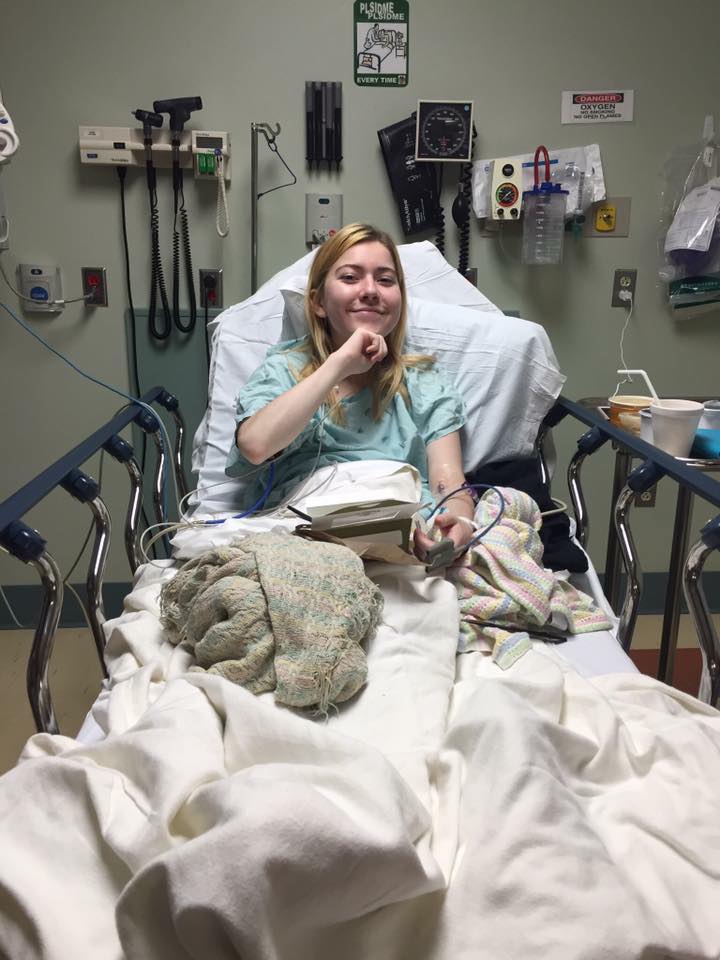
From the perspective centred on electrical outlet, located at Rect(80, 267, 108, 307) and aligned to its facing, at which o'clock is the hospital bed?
The hospital bed is roughly at 12 o'clock from the electrical outlet.

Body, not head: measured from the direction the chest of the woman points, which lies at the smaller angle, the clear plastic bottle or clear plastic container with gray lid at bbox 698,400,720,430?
the clear plastic container with gray lid

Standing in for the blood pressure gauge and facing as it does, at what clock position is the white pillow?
The white pillow is roughly at 12 o'clock from the blood pressure gauge.

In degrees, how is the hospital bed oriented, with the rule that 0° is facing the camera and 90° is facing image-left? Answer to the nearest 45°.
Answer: approximately 0°

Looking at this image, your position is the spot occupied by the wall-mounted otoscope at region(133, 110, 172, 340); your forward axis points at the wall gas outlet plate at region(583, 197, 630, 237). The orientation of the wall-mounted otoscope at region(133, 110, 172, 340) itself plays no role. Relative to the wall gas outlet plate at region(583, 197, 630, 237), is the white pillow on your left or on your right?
right

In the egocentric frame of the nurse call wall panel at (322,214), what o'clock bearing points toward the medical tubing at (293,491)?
The medical tubing is roughly at 12 o'clock from the nurse call wall panel.

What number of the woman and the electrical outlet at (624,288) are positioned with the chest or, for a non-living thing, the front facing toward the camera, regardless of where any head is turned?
2

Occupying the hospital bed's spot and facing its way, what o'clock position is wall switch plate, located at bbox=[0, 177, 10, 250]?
The wall switch plate is roughly at 5 o'clock from the hospital bed.
